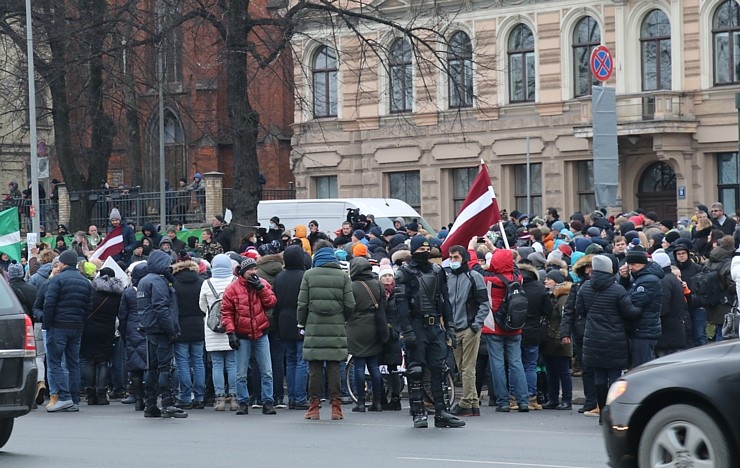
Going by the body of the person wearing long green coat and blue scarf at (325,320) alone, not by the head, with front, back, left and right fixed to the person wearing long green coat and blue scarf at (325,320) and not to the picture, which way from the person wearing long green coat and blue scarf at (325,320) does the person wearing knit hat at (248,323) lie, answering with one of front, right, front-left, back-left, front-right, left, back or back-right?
front-left

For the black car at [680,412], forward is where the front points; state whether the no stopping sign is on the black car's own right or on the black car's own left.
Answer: on the black car's own right

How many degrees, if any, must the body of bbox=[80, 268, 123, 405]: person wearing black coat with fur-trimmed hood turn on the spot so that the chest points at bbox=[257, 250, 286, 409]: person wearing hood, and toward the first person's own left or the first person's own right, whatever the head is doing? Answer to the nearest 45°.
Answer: approximately 135° to the first person's own right

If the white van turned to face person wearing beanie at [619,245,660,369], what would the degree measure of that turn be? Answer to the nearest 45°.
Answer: approximately 90° to its right

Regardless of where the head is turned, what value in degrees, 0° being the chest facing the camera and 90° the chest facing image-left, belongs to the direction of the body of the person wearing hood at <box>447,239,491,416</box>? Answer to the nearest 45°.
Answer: approximately 45°

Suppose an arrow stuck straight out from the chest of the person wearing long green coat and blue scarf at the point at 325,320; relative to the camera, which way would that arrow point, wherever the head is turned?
away from the camera

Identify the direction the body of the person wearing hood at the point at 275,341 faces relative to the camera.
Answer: away from the camera

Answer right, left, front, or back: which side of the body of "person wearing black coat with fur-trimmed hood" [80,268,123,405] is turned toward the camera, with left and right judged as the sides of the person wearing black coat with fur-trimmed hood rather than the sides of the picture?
back

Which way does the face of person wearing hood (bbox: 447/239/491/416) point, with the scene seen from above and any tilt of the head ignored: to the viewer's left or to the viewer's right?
to the viewer's left

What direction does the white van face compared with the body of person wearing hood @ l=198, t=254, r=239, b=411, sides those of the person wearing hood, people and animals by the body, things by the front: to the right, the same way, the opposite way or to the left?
to the right

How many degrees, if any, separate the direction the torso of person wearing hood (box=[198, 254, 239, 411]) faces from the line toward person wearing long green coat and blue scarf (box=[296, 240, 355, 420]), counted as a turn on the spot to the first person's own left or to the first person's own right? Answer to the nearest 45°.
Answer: approximately 135° to the first person's own right

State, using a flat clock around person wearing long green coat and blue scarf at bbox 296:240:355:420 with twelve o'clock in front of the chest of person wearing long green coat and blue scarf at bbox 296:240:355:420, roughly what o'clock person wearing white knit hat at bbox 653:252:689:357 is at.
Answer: person wearing white knit hat at bbox 653:252:689:357 is roughly at 3 o'clock from person wearing long green coat and blue scarf at bbox 296:240:355:420.

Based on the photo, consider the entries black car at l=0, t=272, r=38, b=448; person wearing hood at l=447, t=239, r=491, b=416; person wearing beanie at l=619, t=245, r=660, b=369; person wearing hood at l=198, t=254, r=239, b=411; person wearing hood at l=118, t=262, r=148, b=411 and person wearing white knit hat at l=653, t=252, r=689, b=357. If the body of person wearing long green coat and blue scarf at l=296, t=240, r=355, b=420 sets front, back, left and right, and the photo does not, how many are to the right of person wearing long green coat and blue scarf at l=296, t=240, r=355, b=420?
3
